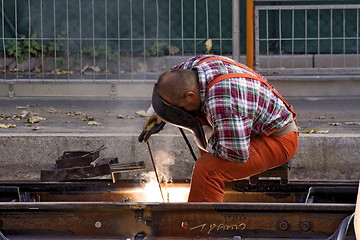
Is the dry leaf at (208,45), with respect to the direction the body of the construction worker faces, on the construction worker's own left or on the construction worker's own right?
on the construction worker's own right

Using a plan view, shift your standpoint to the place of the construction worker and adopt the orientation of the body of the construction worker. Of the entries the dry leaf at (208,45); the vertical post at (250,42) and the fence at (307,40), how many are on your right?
3

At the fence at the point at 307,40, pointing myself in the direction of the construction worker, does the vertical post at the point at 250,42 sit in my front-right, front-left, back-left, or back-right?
front-right

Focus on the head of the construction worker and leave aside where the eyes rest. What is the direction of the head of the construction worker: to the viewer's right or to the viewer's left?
to the viewer's left

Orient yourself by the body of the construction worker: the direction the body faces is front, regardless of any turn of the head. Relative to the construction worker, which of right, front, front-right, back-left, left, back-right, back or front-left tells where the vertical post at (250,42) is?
right

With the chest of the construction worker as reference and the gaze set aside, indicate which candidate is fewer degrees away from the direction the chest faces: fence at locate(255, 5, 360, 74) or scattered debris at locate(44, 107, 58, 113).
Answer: the scattered debris

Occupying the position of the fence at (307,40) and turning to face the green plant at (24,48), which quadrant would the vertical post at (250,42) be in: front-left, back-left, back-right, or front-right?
front-left

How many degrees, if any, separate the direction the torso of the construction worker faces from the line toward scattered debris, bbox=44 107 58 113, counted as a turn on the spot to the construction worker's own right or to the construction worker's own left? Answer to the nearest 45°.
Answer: approximately 45° to the construction worker's own right

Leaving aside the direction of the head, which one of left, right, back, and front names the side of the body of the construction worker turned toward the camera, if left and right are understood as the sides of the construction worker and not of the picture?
left
